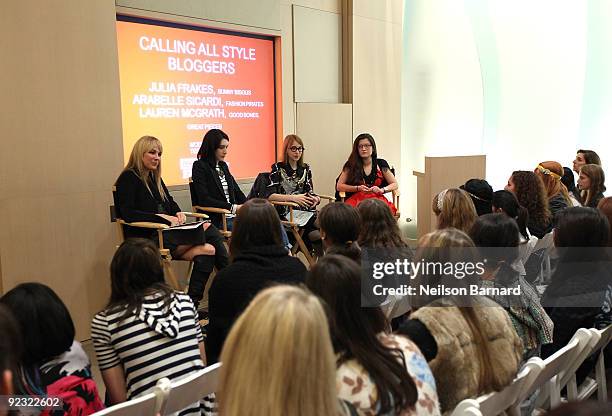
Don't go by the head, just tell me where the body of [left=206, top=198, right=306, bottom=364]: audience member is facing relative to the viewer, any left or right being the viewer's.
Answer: facing away from the viewer

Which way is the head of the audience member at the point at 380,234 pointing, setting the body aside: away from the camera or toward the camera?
away from the camera

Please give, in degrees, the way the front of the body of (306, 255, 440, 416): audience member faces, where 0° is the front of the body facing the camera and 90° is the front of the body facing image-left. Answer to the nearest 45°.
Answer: approximately 135°

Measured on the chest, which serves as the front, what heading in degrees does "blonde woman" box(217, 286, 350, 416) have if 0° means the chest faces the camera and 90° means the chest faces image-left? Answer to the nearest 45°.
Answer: approximately 180°

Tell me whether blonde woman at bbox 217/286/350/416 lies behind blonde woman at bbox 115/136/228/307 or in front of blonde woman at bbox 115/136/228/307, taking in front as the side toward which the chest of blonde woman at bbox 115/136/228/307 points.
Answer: in front

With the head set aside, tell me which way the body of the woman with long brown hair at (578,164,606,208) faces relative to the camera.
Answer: to the viewer's left

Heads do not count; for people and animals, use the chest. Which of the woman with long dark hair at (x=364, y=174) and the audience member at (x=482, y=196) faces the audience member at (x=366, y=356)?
the woman with long dark hair

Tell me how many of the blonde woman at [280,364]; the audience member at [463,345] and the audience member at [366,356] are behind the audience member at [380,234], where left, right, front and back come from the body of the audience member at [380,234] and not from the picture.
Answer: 3

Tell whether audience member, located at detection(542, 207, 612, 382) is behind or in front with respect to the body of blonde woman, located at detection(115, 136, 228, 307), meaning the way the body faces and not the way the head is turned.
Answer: in front

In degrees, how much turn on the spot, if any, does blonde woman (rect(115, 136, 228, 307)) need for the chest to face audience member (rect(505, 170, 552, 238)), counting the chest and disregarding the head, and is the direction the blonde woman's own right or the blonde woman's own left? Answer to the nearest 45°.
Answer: approximately 45° to the blonde woman's own left

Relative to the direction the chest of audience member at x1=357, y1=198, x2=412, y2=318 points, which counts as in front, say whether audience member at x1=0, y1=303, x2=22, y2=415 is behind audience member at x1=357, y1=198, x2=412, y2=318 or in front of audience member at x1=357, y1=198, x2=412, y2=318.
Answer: behind

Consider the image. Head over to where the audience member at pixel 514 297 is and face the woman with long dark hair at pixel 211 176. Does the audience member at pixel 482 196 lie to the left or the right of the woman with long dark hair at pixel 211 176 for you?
right

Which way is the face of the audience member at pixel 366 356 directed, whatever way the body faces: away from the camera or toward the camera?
away from the camera

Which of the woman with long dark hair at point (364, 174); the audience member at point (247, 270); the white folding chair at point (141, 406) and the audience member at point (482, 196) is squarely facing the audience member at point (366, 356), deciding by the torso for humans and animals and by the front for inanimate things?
the woman with long dark hair
